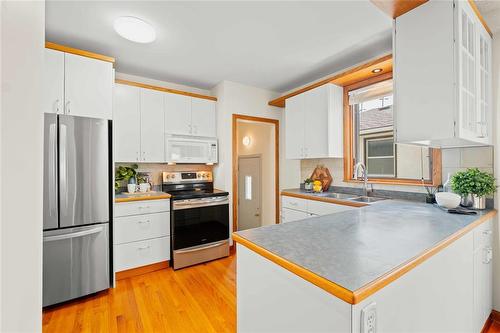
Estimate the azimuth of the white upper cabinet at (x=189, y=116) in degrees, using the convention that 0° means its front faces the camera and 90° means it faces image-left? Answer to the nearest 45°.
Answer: approximately 315°

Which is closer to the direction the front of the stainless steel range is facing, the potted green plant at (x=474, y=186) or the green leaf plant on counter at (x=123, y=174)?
the potted green plant

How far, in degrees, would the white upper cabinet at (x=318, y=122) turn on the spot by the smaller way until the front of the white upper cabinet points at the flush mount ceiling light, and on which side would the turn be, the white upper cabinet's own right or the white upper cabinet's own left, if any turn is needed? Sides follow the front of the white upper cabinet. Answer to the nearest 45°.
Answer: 0° — it already faces it

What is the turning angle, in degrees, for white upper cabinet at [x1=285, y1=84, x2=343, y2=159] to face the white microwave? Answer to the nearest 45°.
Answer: approximately 45° to its right

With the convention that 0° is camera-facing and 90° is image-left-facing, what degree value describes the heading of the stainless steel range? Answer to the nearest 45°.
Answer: approximately 315°
